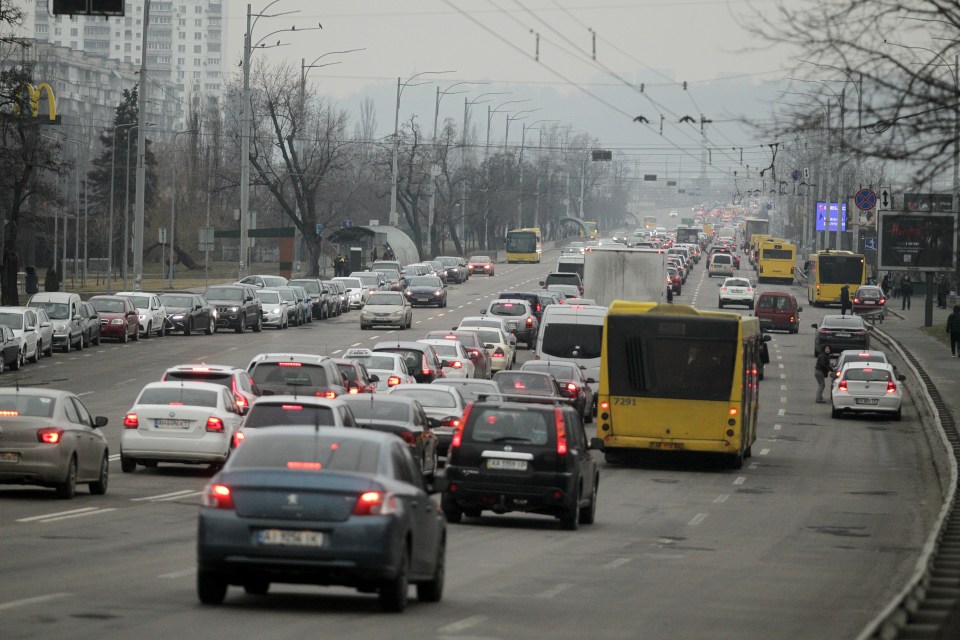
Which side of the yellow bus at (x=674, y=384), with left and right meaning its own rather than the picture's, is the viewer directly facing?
back

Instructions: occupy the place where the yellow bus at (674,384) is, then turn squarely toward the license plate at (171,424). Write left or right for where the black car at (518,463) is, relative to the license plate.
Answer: left

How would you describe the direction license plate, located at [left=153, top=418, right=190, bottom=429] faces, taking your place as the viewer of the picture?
facing the viewer

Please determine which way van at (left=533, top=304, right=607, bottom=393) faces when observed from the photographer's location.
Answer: facing away from the viewer

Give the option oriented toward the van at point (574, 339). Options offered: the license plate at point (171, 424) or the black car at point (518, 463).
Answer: the black car

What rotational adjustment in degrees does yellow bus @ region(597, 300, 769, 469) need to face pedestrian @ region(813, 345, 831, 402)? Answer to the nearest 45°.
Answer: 0° — it already faces them

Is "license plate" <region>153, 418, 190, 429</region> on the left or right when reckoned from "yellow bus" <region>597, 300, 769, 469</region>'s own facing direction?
on its left

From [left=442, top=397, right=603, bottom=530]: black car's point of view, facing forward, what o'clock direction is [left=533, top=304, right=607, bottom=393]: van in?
The van is roughly at 12 o'clock from the black car.

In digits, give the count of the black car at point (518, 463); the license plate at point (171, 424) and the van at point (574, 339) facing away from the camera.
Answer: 2

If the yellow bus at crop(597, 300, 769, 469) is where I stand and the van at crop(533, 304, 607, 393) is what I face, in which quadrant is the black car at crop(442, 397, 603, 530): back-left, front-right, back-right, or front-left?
back-left

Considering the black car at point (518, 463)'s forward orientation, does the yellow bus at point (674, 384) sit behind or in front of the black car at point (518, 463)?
in front

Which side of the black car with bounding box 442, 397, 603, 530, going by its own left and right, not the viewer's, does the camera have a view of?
back

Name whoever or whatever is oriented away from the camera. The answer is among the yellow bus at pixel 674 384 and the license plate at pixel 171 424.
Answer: the yellow bus

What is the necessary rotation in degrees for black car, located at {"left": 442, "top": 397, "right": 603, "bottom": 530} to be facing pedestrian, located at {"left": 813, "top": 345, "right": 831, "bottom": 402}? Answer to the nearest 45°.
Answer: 0° — it already faces them
